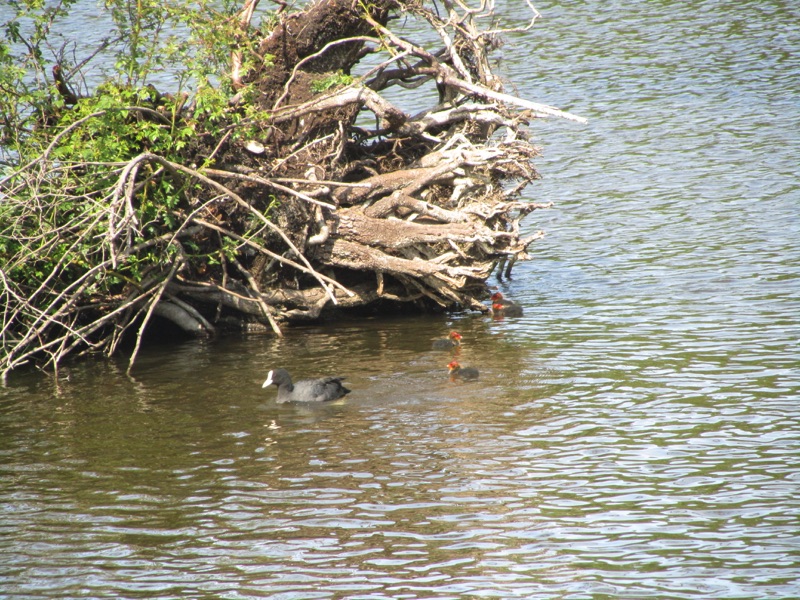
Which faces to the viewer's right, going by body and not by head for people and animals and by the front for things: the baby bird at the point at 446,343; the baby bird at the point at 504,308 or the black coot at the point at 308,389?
the baby bird at the point at 446,343

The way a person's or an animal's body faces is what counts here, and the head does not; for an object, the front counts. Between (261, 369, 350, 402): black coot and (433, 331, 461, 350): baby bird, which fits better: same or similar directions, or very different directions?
very different directions

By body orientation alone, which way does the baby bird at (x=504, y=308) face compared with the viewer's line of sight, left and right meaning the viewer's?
facing to the left of the viewer

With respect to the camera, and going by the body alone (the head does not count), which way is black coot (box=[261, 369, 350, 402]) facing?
to the viewer's left
